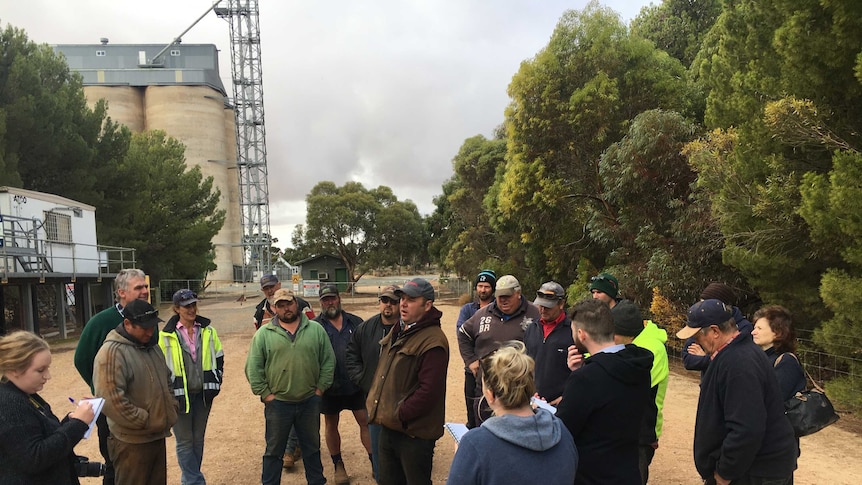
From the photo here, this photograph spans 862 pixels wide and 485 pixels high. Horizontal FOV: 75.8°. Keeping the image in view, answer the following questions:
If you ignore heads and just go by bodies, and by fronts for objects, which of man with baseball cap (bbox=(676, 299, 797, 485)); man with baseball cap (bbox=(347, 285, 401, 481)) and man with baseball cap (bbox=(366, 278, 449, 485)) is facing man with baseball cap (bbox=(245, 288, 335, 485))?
man with baseball cap (bbox=(676, 299, 797, 485))

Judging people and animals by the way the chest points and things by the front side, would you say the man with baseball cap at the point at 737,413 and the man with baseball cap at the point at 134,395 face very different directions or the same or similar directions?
very different directions

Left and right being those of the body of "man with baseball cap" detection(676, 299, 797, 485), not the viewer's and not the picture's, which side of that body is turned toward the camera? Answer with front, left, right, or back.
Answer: left

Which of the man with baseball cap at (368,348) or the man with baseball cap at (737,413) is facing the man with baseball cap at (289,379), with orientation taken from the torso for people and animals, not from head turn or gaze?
the man with baseball cap at (737,413)

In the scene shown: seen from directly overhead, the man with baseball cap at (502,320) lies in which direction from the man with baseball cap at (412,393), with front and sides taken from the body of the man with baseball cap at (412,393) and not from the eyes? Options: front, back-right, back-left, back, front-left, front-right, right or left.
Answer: back

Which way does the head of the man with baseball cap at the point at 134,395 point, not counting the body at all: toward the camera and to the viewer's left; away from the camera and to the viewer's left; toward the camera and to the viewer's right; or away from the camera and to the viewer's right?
toward the camera and to the viewer's right

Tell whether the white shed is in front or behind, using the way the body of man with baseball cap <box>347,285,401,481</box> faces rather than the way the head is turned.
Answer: behind

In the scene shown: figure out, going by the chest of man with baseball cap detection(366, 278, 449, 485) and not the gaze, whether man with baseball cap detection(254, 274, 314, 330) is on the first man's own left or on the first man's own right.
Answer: on the first man's own right

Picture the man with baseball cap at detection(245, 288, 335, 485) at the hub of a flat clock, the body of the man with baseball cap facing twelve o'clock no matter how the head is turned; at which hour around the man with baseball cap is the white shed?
The white shed is roughly at 5 o'clock from the man with baseball cap.
